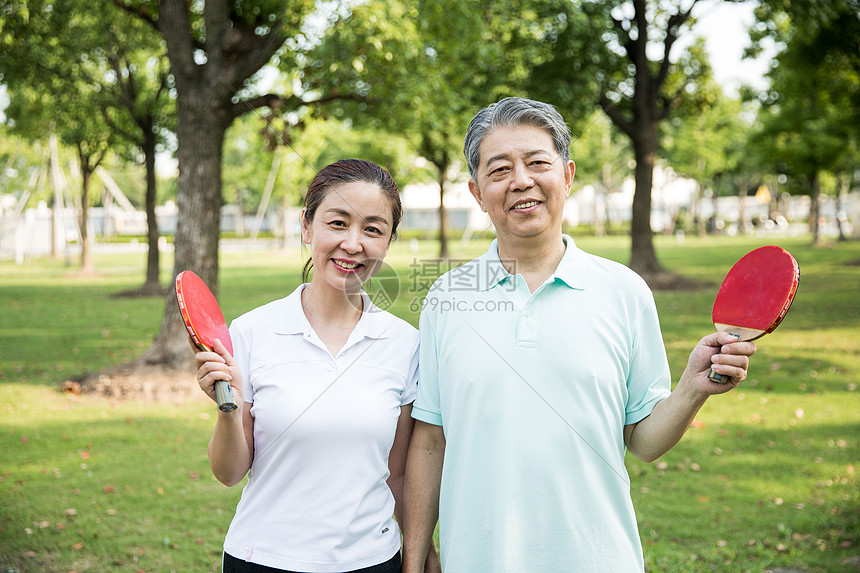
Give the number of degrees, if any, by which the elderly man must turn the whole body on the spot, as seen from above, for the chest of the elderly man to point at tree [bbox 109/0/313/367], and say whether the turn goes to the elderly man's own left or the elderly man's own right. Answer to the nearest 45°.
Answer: approximately 135° to the elderly man's own right

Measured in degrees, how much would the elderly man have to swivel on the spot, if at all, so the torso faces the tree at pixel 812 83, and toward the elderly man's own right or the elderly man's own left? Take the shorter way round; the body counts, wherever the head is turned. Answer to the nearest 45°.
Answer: approximately 180°

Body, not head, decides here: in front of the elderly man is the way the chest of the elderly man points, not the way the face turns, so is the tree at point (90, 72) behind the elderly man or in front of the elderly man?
behind

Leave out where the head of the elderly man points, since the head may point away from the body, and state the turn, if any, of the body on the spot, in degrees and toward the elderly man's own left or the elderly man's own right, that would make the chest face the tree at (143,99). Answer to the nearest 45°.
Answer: approximately 135° to the elderly man's own right

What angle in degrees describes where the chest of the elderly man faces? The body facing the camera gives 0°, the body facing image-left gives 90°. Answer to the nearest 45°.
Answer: approximately 0°

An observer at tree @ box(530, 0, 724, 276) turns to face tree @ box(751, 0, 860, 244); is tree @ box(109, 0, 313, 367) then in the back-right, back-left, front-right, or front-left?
back-right

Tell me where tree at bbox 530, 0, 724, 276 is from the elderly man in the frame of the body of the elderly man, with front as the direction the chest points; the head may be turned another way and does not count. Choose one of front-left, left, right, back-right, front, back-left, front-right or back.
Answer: back
